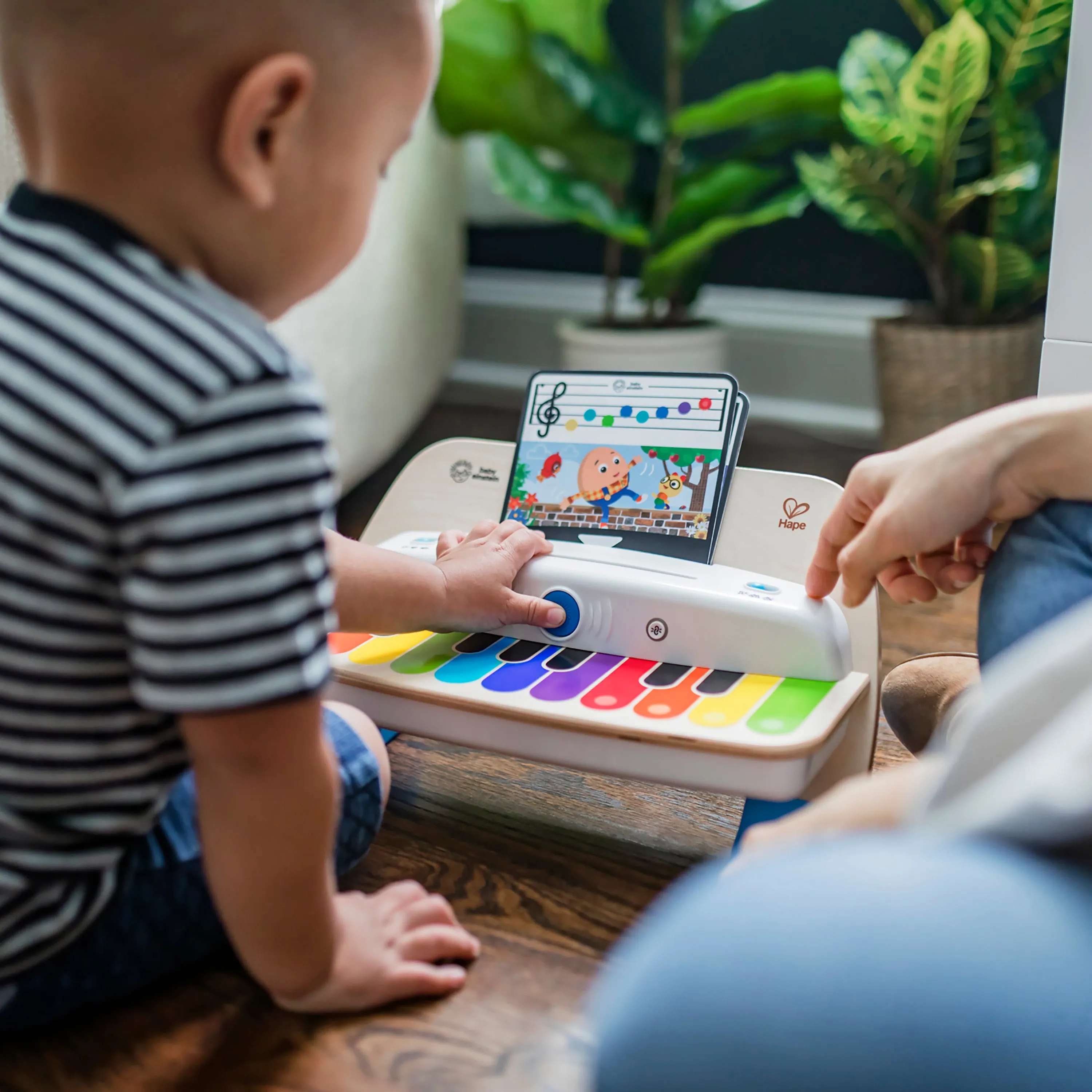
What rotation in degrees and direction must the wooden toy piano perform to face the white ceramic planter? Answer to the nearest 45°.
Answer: approximately 135° to its right

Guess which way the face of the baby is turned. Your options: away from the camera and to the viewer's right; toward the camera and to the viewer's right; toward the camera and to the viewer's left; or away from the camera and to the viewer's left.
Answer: away from the camera and to the viewer's right

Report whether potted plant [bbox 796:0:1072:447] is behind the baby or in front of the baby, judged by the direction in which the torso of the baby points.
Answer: in front

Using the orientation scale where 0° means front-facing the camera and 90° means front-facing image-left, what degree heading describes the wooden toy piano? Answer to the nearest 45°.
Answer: approximately 45°

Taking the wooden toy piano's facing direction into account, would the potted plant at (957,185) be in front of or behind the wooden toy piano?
behind

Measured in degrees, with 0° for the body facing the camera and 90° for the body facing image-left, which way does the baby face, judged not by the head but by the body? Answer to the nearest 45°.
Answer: approximately 225°

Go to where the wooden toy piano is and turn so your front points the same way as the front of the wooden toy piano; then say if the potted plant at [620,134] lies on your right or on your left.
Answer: on your right

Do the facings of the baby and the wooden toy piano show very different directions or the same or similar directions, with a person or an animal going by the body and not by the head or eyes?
very different directions
